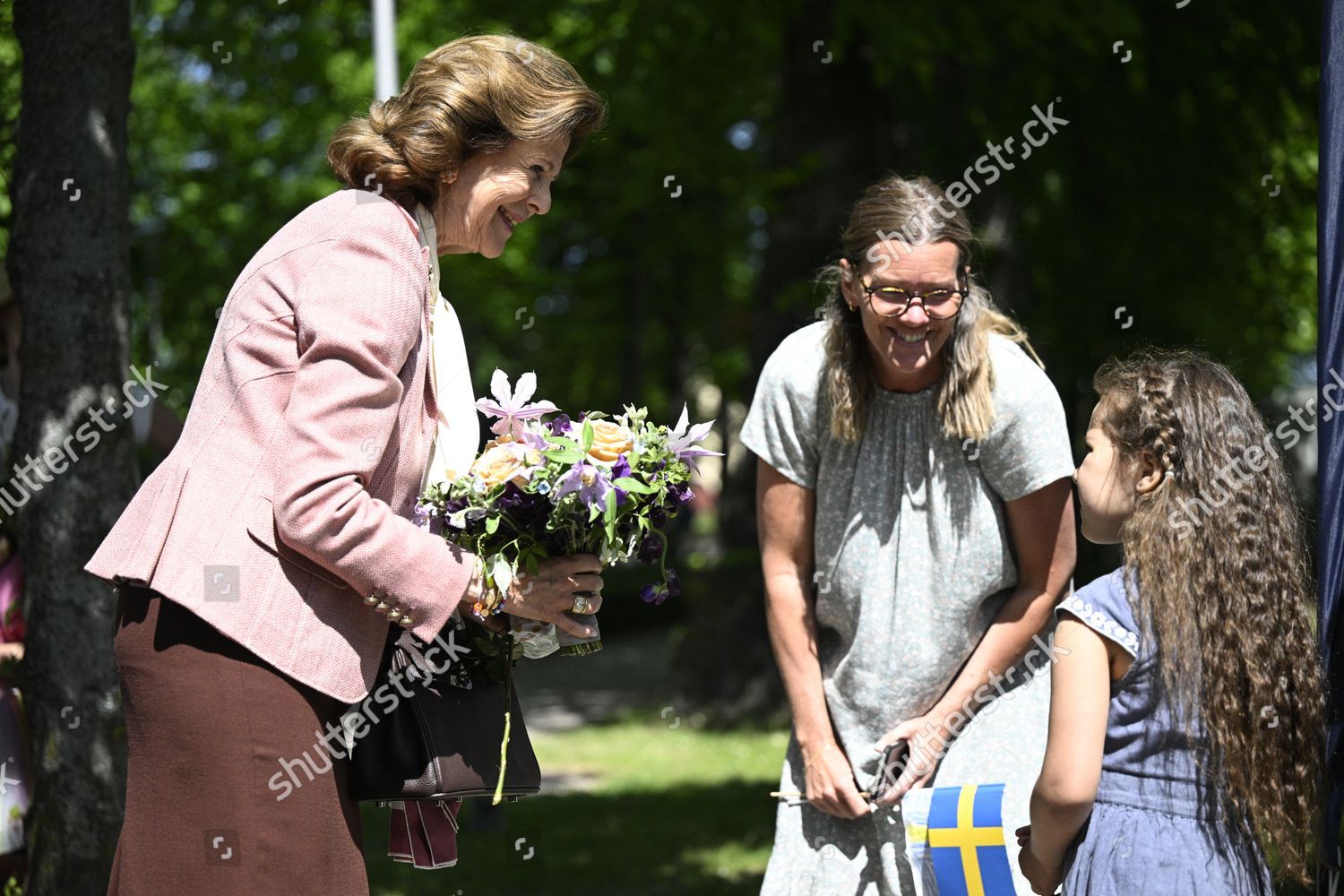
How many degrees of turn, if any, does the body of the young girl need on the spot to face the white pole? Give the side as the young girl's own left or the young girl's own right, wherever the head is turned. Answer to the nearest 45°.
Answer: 0° — they already face it

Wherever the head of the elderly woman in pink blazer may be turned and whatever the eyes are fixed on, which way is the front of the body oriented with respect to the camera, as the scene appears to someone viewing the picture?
to the viewer's right

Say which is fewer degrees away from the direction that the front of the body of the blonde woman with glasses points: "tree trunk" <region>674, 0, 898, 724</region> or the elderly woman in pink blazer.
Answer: the elderly woman in pink blazer

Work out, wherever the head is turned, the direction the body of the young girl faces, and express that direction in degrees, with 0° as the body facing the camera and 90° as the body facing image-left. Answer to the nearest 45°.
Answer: approximately 135°

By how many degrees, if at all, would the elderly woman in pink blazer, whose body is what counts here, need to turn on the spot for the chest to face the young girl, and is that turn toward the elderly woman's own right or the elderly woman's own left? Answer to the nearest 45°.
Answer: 0° — they already face them

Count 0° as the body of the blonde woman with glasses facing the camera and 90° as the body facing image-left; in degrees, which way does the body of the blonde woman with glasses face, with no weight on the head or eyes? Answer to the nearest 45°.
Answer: approximately 0°

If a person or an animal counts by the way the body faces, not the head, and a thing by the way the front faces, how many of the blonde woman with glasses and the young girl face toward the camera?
1

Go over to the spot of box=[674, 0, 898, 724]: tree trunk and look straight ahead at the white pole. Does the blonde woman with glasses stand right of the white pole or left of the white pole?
left

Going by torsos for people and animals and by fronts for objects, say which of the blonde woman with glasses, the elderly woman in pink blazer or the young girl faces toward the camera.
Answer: the blonde woman with glasses

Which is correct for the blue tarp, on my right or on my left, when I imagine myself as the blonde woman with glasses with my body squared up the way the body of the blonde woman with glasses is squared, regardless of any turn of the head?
on my left

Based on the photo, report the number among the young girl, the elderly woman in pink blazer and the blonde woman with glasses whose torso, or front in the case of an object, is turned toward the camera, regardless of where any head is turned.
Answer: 1

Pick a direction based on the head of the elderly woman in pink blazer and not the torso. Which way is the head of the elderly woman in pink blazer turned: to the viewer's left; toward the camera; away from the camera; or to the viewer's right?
to the viewer's right

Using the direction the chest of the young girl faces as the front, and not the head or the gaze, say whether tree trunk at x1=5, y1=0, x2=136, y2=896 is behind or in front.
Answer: in front

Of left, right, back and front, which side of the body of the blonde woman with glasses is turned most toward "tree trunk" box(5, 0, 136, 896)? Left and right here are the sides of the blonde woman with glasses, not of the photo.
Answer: right

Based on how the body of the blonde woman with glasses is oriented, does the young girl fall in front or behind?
in front

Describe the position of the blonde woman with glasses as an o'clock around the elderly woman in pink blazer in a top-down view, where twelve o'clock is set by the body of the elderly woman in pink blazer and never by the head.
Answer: The blonde woman with glasses is roughly at 11 o'clock from the elderly woman in pink blazer.

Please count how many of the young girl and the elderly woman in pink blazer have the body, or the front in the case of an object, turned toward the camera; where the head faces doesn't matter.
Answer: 0

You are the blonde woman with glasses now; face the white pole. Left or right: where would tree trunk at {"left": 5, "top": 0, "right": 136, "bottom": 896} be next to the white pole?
left

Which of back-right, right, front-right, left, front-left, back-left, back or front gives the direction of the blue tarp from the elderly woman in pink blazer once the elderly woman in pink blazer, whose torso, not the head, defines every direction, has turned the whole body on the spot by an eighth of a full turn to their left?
front-right
